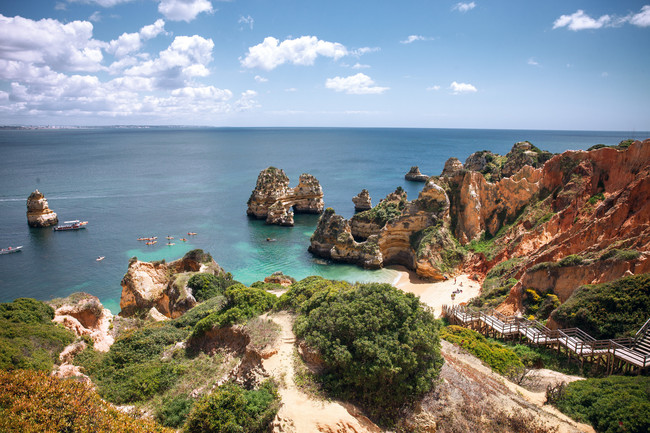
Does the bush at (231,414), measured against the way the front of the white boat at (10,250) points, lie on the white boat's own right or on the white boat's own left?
on the white boat's own right

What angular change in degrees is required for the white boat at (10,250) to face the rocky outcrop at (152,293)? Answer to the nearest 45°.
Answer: approximately 90° to its right

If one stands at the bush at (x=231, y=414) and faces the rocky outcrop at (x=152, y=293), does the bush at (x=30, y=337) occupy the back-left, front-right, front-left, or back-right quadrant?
front-left

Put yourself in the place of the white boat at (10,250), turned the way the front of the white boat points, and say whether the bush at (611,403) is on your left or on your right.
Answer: on your right

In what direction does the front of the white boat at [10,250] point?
to the viewer's right

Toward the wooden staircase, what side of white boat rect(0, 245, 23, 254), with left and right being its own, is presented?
right

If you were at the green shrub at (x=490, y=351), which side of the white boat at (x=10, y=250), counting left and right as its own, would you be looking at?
right
